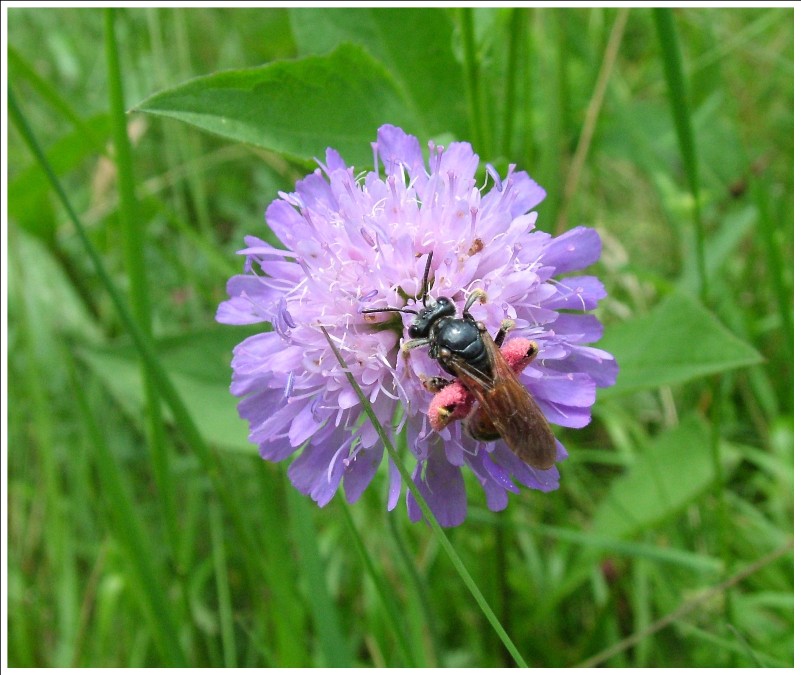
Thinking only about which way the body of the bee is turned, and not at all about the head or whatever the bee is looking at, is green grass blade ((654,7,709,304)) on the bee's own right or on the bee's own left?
on the bee's own right

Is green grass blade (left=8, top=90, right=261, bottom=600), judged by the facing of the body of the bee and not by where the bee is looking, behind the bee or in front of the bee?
in front

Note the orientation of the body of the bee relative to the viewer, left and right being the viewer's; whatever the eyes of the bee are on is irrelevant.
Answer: facing away from the viewer and to the left of the viewer
